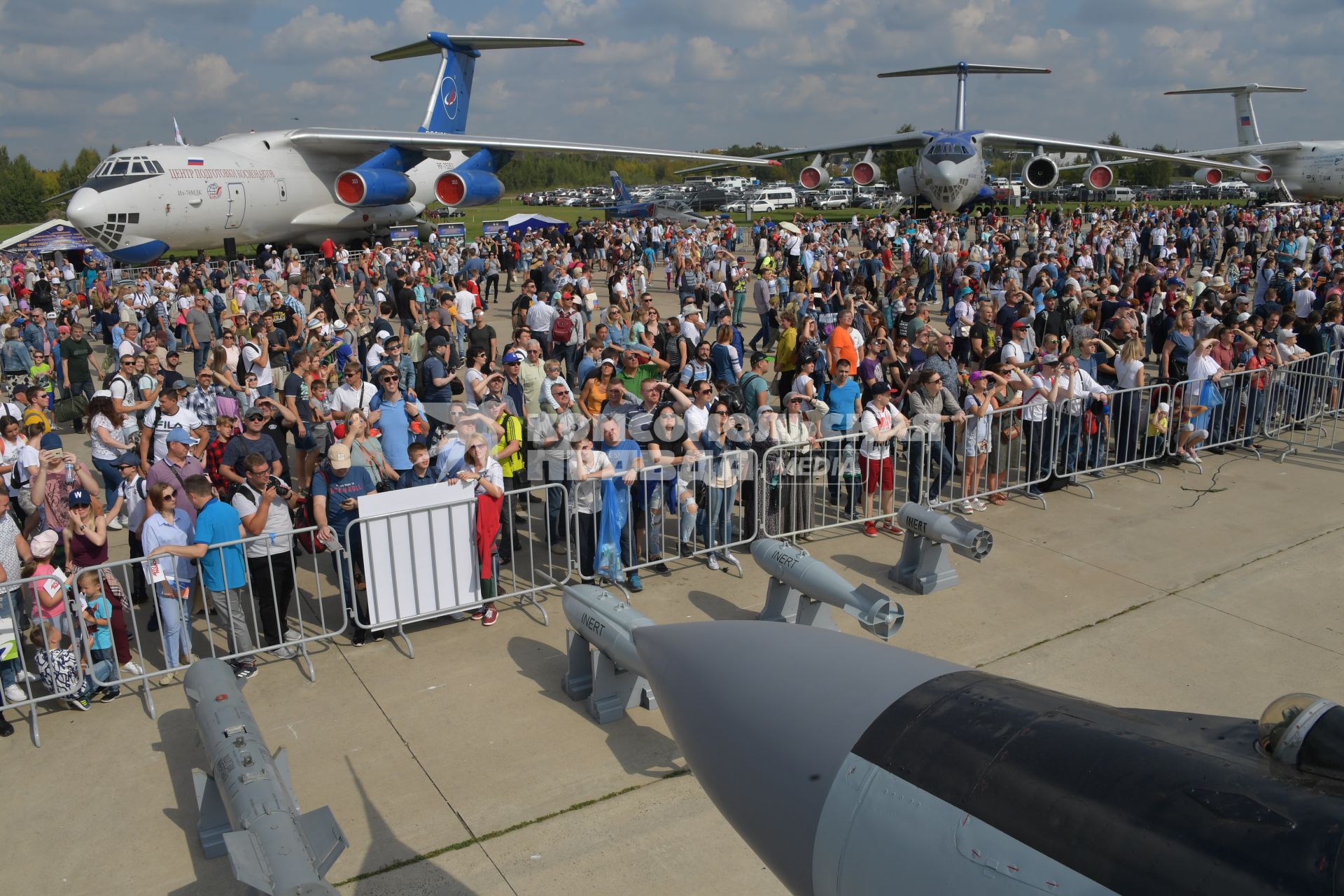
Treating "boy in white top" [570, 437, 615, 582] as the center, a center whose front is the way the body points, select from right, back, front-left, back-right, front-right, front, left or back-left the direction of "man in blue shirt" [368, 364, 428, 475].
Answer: back-right

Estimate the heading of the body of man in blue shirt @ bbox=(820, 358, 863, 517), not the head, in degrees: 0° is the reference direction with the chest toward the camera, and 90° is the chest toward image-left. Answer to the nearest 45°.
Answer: approximately 0°

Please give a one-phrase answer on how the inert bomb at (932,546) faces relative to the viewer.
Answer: facing away from the viewer and to the left of the viewer

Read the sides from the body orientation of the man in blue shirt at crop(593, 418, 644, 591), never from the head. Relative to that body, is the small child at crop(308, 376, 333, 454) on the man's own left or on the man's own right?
on the man's own right

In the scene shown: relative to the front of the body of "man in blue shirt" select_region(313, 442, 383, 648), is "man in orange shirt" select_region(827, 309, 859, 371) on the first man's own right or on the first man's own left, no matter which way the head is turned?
on the first man's own left

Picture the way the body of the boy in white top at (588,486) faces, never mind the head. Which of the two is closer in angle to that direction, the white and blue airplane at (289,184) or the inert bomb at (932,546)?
the inert bomb

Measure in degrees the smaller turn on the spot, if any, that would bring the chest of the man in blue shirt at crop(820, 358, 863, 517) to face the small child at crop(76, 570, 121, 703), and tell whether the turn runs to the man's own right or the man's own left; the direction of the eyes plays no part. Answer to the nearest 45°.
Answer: approximately 45° to the man's own right

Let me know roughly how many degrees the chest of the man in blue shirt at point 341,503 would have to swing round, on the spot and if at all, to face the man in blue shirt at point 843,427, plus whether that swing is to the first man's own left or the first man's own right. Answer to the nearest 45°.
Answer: approximately 90° to the first man's own left

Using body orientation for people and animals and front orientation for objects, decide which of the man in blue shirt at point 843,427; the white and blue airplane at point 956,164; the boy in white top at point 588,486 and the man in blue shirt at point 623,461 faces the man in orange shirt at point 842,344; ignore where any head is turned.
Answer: the white and blue airplane

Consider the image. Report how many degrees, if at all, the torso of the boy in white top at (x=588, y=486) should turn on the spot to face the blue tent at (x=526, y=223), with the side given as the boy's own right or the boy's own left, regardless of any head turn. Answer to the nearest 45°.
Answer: approximately 180°

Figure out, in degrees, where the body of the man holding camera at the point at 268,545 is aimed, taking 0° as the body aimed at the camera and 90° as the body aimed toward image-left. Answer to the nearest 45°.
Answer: approximately 315°
